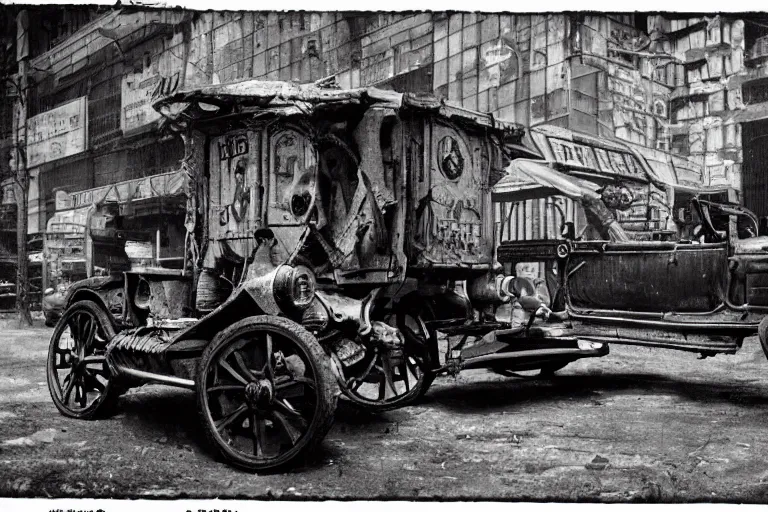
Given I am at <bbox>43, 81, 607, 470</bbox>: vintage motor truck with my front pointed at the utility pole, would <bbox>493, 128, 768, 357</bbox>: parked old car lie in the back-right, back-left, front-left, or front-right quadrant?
back-right

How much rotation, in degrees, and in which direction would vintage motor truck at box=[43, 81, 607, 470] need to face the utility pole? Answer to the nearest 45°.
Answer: approximately 135° to its right

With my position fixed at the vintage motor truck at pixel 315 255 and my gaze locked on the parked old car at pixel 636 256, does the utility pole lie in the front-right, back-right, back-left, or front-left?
back-left
